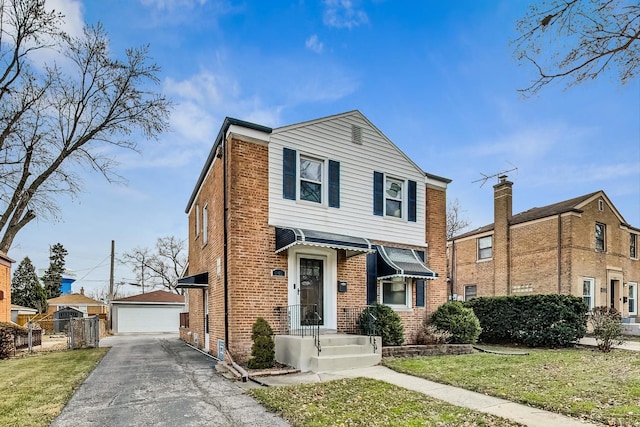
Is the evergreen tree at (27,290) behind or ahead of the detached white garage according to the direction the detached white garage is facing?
behind

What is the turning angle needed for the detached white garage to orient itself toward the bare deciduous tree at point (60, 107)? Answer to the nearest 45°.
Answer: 0° — it already faces it

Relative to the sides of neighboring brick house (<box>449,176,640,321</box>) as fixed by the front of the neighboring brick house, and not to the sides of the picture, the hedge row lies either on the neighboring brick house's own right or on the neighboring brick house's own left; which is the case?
on the neighboring brick house's own right

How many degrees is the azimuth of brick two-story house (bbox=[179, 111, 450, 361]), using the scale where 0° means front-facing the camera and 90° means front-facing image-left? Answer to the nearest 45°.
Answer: approximately 315°

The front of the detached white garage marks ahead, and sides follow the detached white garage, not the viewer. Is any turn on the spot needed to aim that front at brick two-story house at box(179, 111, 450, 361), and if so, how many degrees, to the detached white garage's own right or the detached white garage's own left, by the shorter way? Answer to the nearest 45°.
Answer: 0° — it already faces it
